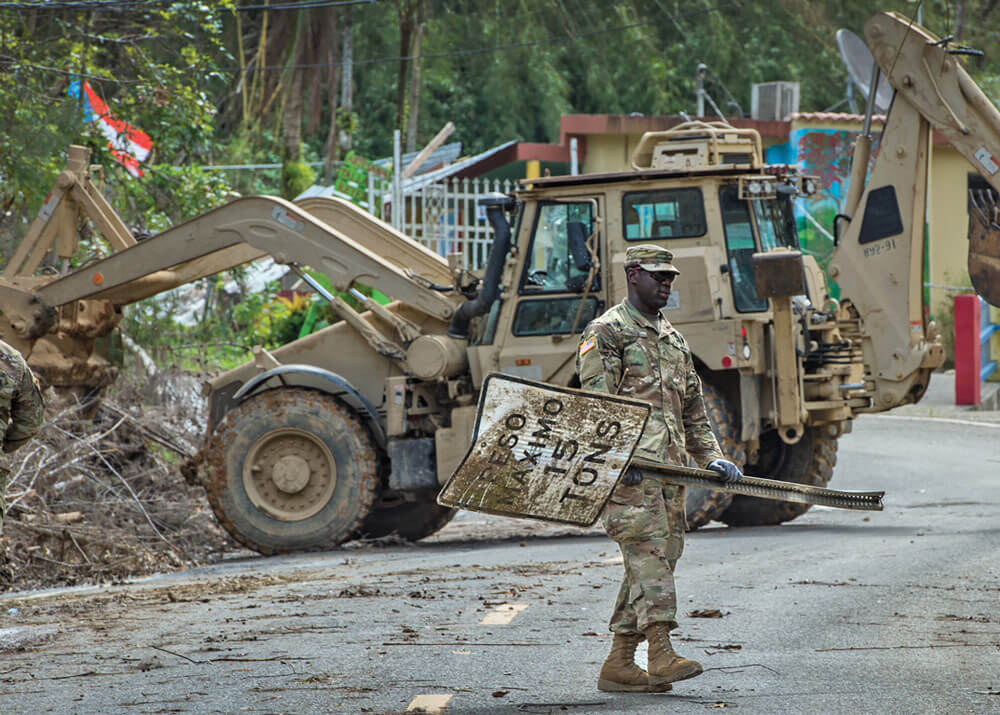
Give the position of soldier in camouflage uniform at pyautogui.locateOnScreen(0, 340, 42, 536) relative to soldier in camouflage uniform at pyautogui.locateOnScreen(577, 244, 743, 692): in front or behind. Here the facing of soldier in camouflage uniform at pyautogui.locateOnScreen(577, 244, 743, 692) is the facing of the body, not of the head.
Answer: behind

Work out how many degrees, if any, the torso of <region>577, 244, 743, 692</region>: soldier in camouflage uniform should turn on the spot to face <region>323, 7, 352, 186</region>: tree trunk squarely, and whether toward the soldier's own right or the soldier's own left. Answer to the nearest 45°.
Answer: approximately 135° to the soldier's own left

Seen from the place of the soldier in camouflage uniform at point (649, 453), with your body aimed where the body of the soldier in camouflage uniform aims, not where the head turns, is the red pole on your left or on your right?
on your left

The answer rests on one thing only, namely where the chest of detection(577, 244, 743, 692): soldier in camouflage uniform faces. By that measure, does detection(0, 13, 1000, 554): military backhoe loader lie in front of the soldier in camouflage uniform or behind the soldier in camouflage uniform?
behind

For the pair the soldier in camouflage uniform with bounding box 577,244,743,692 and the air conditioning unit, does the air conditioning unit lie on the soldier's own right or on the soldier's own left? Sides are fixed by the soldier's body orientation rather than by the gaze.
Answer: on the soldier's own left

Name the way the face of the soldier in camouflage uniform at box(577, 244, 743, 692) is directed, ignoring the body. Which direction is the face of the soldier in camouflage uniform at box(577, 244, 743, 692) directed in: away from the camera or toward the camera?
toward the camera

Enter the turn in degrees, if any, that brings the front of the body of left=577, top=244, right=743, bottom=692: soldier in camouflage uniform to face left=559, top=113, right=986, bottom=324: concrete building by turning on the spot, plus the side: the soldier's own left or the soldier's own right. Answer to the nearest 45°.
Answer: approximately 135° to the soldier's own left

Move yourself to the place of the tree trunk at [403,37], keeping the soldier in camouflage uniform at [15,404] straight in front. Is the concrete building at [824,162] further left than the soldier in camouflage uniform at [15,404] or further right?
left

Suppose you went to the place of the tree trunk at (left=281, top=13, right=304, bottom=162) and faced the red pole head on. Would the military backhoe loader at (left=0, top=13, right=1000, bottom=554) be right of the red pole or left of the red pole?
right

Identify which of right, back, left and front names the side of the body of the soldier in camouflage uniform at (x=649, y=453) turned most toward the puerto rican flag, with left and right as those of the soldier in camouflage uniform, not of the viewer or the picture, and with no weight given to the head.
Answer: back

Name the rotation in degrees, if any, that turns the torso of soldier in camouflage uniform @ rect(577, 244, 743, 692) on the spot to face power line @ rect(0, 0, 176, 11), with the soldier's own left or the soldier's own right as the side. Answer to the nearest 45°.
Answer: approximately 180°
